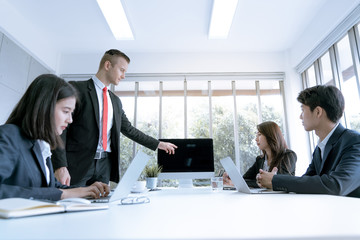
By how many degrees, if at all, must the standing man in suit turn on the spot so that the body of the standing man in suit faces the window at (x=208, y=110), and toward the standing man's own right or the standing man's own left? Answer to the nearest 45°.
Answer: approximately 90° to the standing man's own left

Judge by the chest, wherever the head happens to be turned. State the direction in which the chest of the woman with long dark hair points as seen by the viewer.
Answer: to the viewer's right

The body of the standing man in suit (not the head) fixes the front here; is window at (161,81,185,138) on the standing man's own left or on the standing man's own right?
on the standing man's own left

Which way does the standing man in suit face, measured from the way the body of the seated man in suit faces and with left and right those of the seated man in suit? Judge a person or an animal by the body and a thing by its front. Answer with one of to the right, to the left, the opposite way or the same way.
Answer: the opposite way

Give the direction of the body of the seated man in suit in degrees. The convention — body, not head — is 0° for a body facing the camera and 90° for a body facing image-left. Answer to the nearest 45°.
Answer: approximately 90°

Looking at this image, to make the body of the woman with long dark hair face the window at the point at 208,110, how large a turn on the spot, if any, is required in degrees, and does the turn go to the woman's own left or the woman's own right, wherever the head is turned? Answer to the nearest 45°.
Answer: approximately 45° to the woman's own left

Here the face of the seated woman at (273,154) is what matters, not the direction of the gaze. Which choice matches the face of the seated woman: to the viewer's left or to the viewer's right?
to the viewer's left

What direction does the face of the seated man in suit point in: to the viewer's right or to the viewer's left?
to the viewer's left
